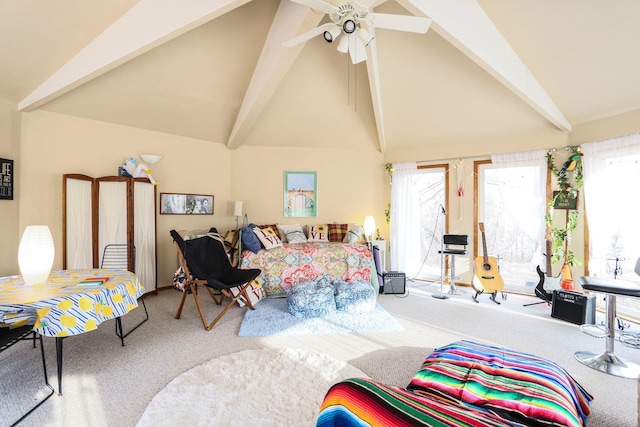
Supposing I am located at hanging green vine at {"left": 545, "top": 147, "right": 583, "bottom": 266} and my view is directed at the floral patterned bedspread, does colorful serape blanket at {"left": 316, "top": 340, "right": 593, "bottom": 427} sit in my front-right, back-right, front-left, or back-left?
front-left

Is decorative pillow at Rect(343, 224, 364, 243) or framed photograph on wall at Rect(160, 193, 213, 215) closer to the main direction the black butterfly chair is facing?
the decorative pillow

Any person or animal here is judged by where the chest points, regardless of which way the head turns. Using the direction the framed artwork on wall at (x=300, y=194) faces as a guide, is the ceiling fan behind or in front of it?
in front

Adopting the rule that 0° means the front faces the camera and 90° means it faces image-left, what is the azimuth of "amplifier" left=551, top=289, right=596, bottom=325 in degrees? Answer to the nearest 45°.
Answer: approximately 45°

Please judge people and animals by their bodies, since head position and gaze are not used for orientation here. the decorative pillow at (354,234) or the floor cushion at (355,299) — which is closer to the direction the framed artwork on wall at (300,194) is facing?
the floor cushion

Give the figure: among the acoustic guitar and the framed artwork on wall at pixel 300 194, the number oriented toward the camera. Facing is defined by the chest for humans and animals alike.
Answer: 2

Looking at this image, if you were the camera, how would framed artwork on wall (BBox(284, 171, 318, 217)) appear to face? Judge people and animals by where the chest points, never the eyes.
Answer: facing the viewer

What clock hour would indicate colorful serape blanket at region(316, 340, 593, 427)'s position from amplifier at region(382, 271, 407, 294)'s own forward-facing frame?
The colorful serape blanket is roughly at 12 o'clock from the amplifier.

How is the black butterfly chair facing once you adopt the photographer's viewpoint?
facing the viewer and to the right of the viewer

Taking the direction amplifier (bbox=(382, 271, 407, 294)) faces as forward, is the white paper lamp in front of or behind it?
in front

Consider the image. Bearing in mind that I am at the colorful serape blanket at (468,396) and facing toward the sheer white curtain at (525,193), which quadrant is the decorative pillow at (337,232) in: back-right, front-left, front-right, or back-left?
front-left

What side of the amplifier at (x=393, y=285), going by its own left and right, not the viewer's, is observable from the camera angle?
front

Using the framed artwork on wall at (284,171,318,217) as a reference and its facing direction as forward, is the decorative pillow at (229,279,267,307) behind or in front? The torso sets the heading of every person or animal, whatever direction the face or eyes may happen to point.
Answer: in front

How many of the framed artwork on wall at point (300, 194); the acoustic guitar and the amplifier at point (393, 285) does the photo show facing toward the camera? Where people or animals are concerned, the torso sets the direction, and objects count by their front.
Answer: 3

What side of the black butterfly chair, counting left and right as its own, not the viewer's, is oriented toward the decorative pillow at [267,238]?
left
